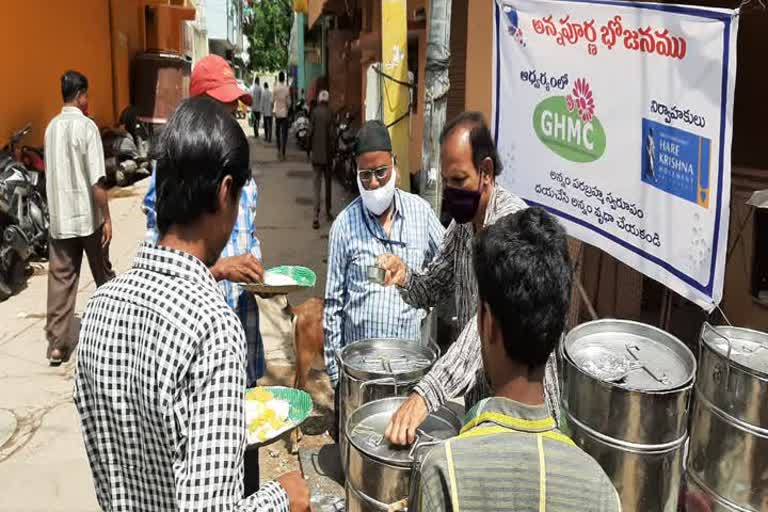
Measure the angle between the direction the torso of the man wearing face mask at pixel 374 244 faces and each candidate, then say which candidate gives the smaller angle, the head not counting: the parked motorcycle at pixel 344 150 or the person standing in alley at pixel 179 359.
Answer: the person standing in alley

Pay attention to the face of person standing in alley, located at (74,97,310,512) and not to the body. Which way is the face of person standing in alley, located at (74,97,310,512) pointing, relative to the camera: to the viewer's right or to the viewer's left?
to the viewer's right

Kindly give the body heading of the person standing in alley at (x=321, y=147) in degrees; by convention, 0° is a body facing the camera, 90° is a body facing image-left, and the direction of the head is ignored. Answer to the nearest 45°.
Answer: approximately 180°

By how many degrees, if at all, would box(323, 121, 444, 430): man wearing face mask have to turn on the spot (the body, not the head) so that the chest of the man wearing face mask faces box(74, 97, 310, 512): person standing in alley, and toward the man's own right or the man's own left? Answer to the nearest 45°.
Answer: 0° — they already face them

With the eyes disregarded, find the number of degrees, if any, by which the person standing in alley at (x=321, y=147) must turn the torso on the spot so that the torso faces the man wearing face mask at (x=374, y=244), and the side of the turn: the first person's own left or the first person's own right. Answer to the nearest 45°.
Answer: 0° — they already face them

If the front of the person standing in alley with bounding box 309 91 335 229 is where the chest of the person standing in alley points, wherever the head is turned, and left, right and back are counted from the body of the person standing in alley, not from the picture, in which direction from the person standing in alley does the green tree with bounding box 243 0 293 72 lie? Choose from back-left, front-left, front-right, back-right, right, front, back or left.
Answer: back

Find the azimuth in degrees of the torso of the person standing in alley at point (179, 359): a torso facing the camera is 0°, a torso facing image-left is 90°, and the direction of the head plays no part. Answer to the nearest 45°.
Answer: approximately 225°

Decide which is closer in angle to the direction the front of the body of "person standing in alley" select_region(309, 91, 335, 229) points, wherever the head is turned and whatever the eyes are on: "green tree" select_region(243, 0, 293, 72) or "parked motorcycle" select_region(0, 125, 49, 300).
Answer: the parked motorcycle

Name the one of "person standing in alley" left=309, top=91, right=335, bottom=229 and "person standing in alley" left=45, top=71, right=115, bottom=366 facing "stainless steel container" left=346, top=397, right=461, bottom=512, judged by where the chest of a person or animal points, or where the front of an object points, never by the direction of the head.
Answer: "person standing in alley" left=309, top=91, right=335, bottom=229

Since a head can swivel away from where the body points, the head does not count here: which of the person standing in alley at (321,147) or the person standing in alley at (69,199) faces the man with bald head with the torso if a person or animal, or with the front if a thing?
the person standing in alley at (321,147)
